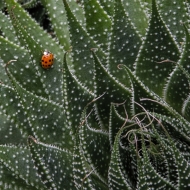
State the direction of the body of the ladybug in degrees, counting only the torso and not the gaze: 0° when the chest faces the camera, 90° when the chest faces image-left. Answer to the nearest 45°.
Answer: approximately 180°
